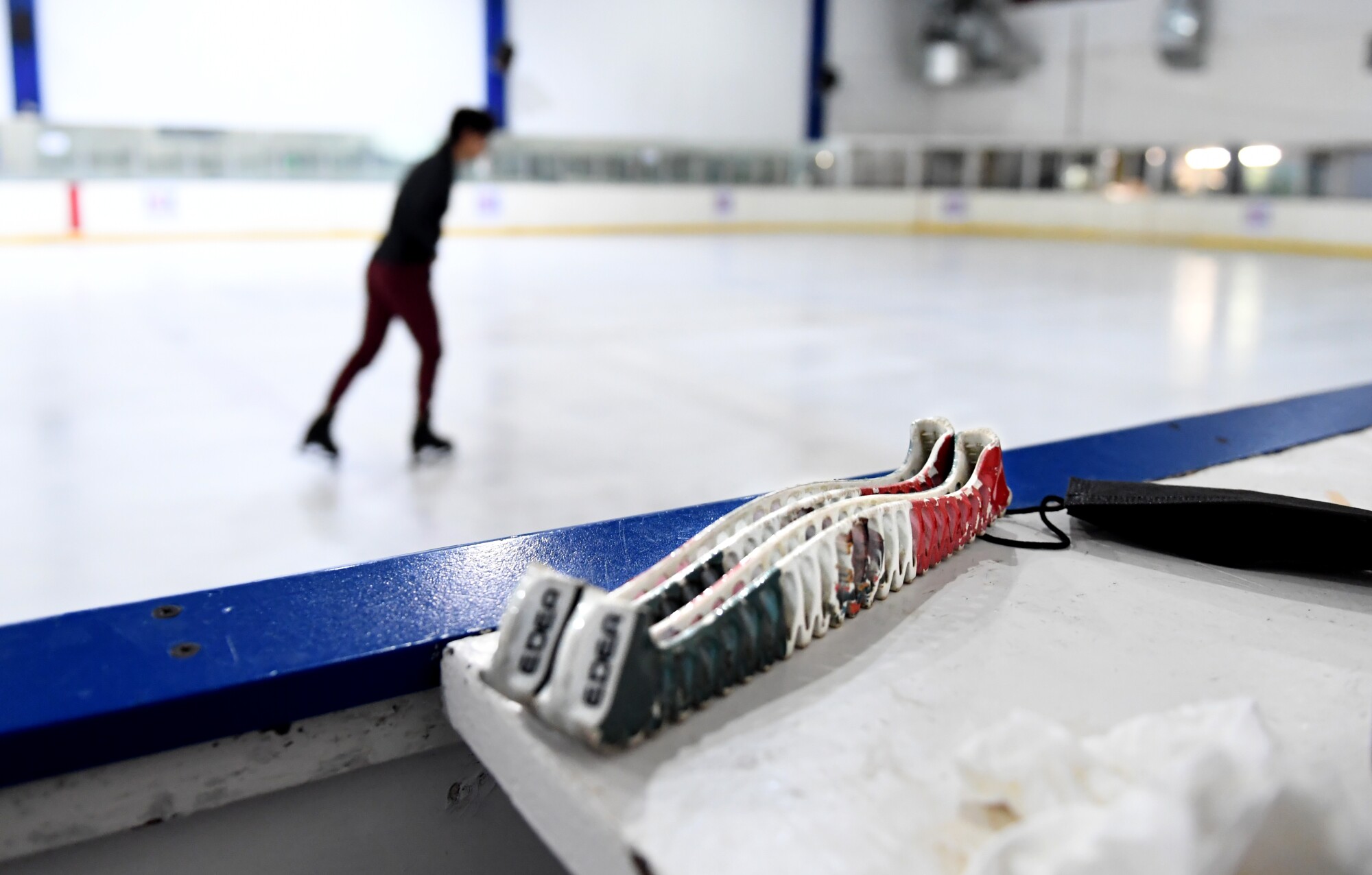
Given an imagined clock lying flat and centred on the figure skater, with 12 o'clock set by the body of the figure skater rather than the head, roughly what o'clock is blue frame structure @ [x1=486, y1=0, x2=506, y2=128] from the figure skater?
The blue frame structure is roughly at 9 o'clock from the figure skater.

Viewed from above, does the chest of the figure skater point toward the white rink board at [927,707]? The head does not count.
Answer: no

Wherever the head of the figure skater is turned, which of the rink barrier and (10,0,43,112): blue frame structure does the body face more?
the rink barrier

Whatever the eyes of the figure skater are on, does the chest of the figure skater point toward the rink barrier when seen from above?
no

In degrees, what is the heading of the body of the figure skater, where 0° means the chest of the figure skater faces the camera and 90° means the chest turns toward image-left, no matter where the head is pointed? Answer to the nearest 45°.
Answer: approximately 270°

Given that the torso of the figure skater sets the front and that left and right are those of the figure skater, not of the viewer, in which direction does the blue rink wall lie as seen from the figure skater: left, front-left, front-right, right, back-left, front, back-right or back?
right

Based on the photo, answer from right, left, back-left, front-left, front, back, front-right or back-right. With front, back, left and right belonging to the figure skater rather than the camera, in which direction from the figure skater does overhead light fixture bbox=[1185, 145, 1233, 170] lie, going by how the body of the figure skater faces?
front-left

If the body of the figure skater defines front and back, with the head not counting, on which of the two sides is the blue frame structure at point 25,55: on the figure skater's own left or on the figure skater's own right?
on the figure skater's own left

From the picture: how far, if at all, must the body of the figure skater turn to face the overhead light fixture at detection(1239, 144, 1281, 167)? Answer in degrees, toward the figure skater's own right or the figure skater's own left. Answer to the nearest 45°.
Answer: approximately 45° to the figure skater's own left
